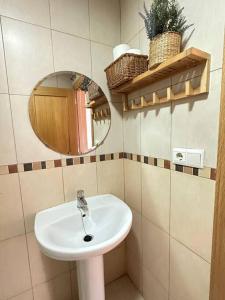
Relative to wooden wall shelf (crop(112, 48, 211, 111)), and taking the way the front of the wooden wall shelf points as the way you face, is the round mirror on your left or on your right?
on your right

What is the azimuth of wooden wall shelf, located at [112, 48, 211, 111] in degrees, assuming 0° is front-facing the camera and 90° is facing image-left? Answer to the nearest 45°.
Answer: approximately 45°
